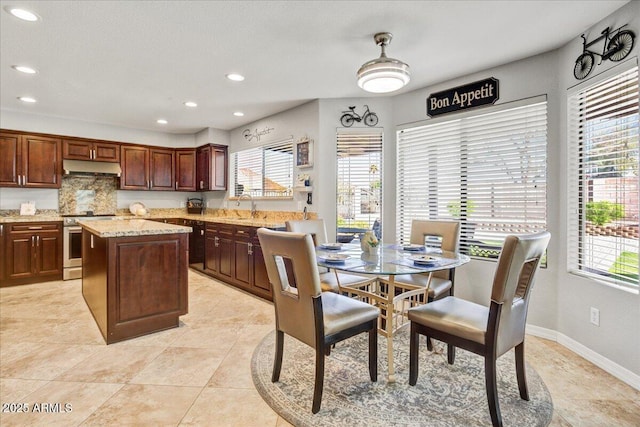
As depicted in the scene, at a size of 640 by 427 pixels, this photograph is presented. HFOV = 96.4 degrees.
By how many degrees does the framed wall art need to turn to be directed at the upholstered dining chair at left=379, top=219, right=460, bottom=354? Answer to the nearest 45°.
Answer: approximately 90° to its left

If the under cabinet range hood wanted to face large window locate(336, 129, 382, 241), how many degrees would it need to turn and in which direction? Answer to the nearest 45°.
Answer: approximately 45° to its left

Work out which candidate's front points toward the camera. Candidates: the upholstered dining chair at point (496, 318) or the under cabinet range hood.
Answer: the under cabinet range hood

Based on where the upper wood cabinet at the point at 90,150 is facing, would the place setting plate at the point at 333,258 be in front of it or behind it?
in front

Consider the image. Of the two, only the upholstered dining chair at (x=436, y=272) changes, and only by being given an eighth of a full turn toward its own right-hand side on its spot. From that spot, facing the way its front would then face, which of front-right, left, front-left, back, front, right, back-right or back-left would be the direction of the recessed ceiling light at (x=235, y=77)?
front

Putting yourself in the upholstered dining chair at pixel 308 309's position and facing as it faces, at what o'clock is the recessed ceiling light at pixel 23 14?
The recessed ceiling light is roughly at 8 o'clock from the upholstered dining chair.

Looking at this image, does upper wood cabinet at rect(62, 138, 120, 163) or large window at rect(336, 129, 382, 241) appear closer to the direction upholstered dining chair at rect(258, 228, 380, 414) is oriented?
the large window

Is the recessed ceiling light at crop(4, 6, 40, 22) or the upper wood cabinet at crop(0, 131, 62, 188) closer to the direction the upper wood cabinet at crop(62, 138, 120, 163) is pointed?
the recessed ceiling light

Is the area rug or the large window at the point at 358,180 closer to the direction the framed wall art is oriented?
the area rug

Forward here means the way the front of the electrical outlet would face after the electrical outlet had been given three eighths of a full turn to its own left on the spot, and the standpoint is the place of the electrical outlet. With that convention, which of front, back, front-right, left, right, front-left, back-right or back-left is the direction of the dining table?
back-right

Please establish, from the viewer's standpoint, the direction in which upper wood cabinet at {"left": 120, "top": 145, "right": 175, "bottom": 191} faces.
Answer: facing the viewer

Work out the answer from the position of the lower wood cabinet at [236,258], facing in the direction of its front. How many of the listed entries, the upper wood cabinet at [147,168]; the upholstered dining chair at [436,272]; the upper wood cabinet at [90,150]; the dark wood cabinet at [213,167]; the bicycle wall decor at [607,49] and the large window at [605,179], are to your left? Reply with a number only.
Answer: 3

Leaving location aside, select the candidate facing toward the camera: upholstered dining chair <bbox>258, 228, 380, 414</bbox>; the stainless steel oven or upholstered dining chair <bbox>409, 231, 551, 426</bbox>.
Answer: the stainless steel oven

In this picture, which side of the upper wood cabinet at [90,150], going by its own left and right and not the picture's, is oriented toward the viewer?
front

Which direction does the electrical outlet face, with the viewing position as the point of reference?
facing the viewer and to the left of the viewer

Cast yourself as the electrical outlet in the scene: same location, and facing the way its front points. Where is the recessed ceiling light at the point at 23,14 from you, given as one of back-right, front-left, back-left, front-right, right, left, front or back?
front

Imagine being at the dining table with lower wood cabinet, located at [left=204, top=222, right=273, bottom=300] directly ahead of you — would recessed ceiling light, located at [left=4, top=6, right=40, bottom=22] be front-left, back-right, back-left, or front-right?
front-left

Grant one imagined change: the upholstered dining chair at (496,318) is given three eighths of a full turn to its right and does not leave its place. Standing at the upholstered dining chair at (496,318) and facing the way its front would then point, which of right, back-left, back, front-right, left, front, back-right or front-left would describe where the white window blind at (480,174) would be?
left

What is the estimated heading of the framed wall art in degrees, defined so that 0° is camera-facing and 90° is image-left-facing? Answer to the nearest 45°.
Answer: approximately 45°

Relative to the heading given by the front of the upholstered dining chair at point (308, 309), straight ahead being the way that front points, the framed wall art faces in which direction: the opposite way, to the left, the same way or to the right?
the opposite way
